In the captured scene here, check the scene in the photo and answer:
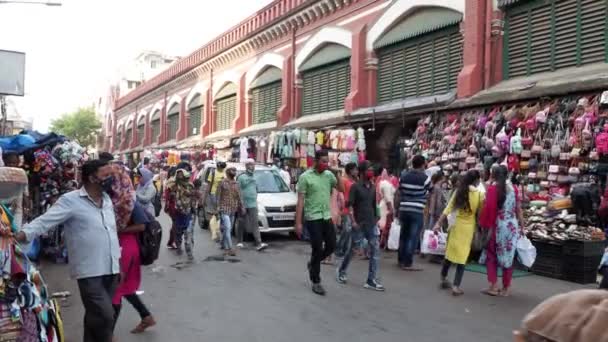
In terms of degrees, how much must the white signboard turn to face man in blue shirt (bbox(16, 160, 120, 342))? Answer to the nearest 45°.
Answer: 0° — it already faces them

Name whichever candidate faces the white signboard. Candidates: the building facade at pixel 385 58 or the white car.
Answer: the building facade

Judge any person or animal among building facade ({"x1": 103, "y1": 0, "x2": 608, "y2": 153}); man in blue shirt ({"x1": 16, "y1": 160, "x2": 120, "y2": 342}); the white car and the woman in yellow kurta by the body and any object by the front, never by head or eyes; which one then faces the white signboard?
the building facade

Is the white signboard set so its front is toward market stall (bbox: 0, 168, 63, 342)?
yes

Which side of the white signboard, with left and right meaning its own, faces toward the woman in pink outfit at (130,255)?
front

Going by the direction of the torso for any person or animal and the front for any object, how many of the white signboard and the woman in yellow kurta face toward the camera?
1

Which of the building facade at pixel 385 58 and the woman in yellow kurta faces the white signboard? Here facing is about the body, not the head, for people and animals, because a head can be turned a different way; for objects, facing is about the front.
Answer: the building facade

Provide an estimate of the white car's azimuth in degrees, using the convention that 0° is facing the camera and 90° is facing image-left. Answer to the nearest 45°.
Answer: approximately 315°

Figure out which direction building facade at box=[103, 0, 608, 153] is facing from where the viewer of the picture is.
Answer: facing the viewer and to the left of the viewer
